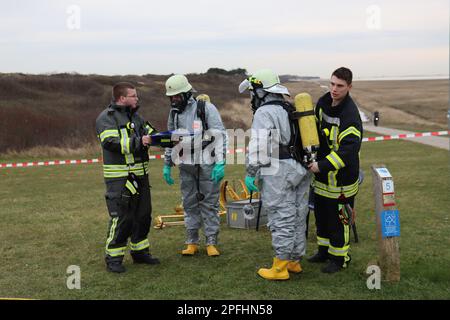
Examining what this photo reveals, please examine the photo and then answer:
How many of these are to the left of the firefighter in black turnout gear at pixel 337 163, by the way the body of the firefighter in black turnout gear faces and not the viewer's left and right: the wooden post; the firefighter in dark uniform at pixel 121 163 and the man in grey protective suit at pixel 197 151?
1

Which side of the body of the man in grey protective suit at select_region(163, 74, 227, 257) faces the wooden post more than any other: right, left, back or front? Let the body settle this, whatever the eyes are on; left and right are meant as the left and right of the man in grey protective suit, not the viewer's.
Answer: left

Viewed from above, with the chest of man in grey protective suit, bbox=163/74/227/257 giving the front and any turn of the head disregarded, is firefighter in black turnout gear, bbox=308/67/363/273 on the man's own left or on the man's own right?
on the man's own left

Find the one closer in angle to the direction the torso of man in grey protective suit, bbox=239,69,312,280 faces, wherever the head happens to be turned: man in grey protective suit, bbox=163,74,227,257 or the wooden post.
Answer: the man in grey protective suit

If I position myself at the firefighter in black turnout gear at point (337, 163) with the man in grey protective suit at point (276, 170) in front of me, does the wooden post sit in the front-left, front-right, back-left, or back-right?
back-left

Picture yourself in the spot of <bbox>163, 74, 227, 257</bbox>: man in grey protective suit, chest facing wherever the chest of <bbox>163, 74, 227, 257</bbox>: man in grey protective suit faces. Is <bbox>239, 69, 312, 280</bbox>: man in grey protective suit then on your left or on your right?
on your left

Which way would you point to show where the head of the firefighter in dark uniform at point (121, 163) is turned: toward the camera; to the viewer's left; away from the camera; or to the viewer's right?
to the viewer's right
